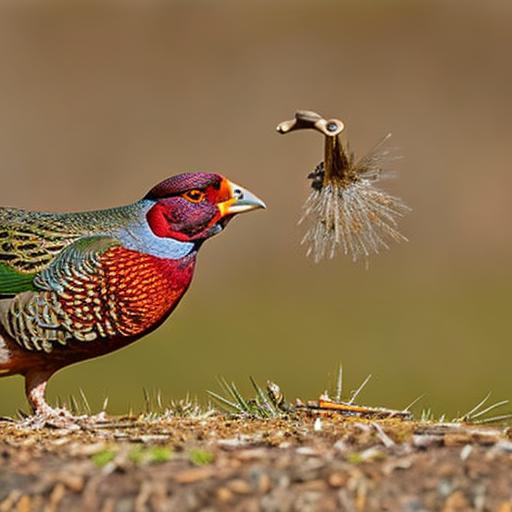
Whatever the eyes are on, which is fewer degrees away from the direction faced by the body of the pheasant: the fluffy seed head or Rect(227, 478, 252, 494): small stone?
the fluffy seed head

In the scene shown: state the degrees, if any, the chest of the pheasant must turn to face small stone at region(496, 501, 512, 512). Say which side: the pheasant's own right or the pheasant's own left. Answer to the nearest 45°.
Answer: approximately 45° to the pheasant's own right

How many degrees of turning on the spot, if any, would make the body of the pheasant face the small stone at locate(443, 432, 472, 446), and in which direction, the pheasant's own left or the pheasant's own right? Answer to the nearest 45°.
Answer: approximately 45° to the pheasant's own right

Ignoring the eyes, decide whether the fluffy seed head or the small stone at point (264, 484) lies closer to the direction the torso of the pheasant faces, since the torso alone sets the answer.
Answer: the fluffy seed head

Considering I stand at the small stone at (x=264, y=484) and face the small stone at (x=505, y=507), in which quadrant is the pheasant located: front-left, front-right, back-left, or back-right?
back-left

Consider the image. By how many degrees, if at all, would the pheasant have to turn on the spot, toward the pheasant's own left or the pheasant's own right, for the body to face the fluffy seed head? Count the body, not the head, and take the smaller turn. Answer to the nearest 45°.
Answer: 0° — it already faces it

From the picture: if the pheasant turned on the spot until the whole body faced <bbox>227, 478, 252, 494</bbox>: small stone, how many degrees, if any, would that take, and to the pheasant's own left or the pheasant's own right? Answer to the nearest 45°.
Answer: approximately 90° to the pheasant's own right

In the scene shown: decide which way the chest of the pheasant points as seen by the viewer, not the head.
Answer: to the viewer's right

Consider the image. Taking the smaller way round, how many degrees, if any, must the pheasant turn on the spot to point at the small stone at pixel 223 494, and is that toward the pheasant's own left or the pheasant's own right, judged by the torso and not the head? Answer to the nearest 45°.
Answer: approximately 90° to the pheasant's own right

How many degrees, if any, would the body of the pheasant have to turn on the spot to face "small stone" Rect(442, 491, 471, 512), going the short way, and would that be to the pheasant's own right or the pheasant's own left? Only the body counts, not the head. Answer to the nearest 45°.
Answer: approximately 45° to the pheasant's own right
